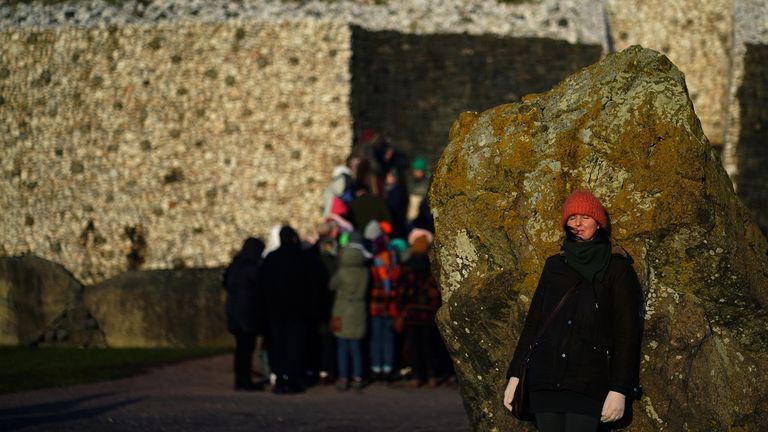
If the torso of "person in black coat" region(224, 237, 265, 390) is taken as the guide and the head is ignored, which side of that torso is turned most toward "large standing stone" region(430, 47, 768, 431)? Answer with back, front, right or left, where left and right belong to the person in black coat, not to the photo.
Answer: right

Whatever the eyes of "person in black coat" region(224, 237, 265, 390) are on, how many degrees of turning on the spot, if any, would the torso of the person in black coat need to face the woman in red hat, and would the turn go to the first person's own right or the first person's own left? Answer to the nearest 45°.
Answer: approximately 90° to the first person's own right

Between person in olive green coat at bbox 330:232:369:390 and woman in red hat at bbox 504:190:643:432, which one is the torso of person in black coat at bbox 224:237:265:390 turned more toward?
the person in olive green coat

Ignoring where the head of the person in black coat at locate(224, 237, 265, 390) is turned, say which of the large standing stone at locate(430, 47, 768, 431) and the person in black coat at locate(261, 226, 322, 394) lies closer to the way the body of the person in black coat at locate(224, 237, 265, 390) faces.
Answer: the person in black coat

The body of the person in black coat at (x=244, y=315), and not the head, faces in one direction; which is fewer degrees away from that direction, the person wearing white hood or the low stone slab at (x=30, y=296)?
the person wearing white hood

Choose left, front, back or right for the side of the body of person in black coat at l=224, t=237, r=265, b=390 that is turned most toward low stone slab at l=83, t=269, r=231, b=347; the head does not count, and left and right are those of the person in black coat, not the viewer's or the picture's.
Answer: left

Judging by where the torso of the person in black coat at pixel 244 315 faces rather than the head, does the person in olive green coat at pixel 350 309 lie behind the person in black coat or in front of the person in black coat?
in front
